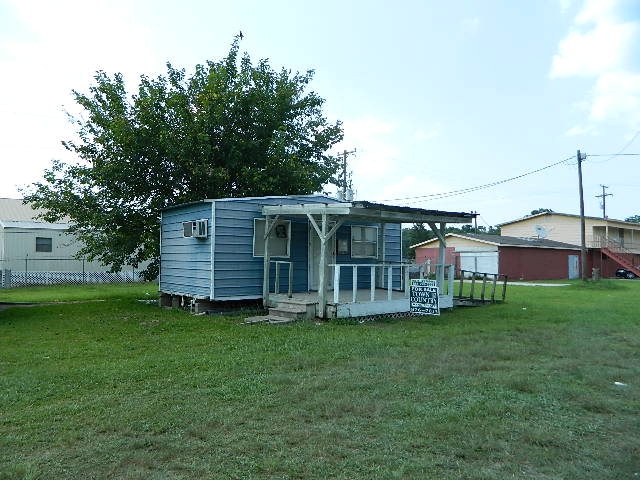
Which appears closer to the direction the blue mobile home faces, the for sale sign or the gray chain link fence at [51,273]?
the for sale sign

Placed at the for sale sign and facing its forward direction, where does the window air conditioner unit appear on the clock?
The window air conditioner unit is roughly at 3 o'clock from the for sale sign.

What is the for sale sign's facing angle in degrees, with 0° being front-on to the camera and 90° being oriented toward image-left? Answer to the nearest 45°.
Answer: approximately 0°

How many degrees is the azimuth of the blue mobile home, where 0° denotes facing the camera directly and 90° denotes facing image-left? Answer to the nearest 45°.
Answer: approximately 315°

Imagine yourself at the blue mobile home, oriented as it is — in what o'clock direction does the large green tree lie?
The large green tree is roughly at 6 o'clock from the blue mobile home.

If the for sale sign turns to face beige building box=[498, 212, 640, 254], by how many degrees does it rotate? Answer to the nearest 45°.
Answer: approximately 180°

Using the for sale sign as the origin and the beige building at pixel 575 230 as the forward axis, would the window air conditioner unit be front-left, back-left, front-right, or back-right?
back-left

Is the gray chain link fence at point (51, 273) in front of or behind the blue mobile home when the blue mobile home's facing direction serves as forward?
behind

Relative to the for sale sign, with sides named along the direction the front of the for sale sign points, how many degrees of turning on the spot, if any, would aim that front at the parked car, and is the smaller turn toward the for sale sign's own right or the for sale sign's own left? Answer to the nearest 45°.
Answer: approximately 135° to the for sale sign's own left

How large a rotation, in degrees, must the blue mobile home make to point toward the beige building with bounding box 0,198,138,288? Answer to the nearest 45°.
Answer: approximately 180°
